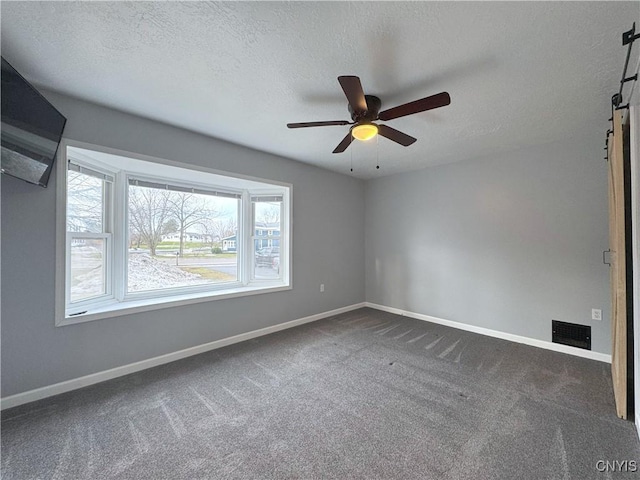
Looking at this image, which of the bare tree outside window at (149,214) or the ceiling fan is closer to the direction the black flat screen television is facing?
the ceiling fan

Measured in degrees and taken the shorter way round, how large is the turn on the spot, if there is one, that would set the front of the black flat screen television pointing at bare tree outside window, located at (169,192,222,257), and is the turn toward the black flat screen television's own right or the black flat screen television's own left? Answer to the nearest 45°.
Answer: approximately 90° to the black flat screen television's own left

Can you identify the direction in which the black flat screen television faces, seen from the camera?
facing the viewer and to the right of the viewer

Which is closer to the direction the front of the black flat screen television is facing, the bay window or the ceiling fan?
the ceiling fan

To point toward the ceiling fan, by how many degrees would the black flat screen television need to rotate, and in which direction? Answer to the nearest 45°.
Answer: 0° — it already faces it

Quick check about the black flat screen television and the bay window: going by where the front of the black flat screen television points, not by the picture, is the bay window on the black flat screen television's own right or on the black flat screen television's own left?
on the black flat screen television's own left

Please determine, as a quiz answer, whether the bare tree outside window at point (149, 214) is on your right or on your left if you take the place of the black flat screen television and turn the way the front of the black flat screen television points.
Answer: on your left
